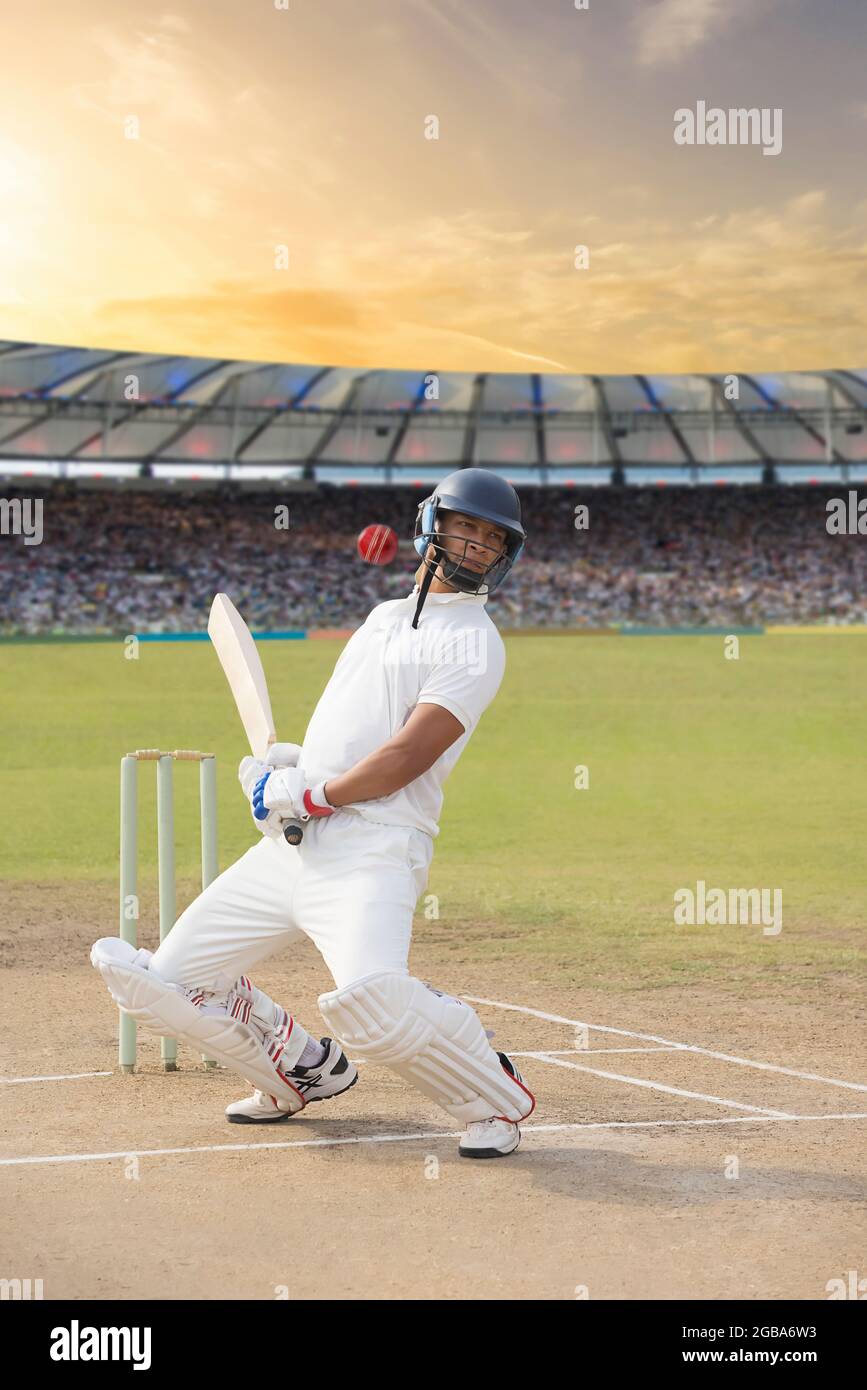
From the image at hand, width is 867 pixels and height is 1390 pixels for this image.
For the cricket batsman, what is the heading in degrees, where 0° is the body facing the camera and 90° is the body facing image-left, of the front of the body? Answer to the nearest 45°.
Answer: approximately 45°
